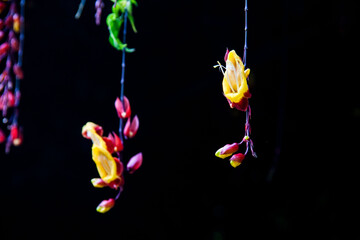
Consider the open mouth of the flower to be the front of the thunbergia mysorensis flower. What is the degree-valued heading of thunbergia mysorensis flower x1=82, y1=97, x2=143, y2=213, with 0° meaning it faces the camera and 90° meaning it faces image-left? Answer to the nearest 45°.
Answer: approximately 45°
